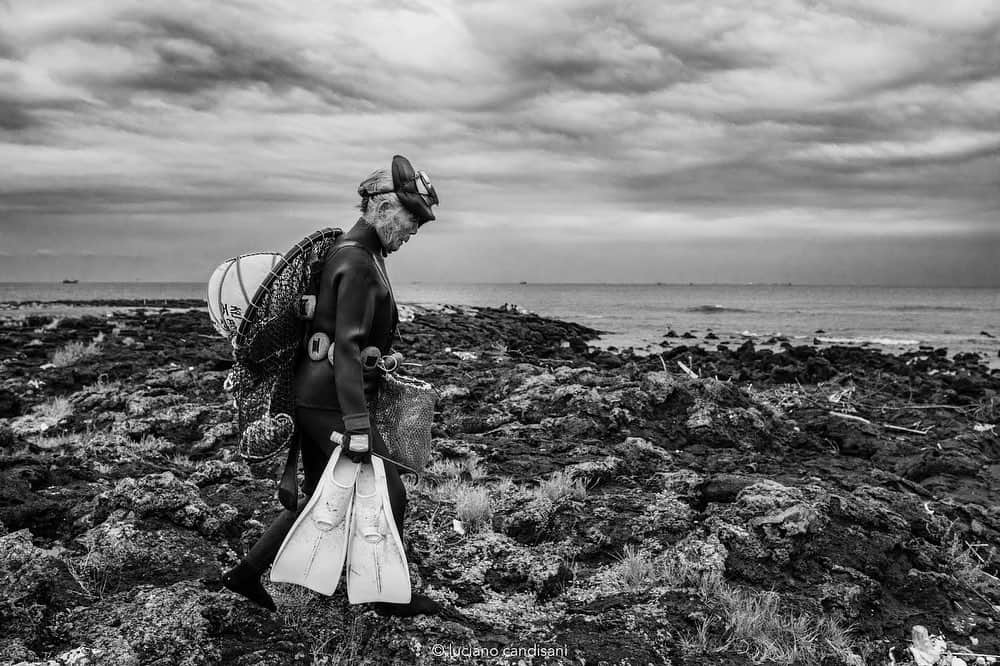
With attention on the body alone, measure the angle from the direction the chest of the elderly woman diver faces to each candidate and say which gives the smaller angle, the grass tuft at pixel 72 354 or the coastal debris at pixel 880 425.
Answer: the coastal debris

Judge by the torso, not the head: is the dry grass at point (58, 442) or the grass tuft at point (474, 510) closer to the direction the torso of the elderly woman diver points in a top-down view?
the grass tuft

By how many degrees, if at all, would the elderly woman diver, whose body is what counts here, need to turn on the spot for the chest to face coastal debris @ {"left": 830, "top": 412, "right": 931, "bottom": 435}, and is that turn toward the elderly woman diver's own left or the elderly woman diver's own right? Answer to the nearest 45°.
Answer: approximately 45° to the elderly woman diver's own left

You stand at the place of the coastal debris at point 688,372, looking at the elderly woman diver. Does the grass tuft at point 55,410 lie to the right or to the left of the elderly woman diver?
right

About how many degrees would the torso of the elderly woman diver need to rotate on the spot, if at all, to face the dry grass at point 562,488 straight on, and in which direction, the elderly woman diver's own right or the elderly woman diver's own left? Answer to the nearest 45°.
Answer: approximately 45° to the elderly woman diver's own left

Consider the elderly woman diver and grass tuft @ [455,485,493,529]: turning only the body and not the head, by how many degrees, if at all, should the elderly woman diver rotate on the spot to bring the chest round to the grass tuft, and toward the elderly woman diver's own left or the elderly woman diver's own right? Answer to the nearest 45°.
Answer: approximately 45° to the elderly woman diver's own left

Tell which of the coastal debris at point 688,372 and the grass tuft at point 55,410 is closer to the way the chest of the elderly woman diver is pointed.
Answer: the coastal debris

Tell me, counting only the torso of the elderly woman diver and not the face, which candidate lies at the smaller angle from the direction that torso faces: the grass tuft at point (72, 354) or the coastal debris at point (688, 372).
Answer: the coastal debris

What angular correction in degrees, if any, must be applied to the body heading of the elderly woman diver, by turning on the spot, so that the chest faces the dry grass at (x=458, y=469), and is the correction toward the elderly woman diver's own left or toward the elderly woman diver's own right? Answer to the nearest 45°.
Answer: approximately 90° to the elderly woman diver's own left

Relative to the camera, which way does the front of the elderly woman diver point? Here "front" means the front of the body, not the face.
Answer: to the viewer's right

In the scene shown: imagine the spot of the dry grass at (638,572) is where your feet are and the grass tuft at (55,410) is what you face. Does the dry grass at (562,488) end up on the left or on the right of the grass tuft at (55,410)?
right

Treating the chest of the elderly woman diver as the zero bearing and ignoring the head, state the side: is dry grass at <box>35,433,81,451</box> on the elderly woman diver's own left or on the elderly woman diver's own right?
on the elderly woman diver's own left
